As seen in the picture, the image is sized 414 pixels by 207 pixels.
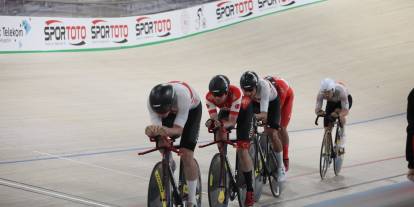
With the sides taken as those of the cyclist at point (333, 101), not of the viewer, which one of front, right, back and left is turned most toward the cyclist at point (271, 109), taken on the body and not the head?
front

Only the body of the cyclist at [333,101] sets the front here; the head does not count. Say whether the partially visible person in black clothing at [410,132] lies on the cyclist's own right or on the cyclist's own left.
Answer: on the cyclist's own left

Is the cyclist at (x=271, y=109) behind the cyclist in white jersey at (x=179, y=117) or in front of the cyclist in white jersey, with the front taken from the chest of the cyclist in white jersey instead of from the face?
behind

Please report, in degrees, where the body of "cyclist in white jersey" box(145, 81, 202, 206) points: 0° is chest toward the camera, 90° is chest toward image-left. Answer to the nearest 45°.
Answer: approximately 45°

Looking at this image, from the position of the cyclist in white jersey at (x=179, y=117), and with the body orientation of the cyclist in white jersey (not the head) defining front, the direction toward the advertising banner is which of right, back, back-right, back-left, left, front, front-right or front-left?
back-right

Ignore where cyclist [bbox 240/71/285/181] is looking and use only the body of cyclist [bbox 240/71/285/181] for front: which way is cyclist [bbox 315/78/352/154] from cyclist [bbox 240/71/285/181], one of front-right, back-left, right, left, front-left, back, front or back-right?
back

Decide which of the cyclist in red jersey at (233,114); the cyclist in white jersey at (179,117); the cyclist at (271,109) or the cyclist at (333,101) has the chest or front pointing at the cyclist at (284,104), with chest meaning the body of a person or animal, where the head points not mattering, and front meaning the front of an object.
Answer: the cyclist at (333,101)

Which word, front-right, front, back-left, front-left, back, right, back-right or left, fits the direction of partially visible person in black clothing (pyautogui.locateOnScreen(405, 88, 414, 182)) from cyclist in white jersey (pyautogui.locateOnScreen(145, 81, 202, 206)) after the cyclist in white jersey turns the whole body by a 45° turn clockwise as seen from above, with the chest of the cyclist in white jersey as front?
back-left

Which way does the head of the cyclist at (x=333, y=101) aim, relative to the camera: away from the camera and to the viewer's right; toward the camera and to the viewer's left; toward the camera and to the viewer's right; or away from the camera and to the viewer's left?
toward the camera and to the viewer's left

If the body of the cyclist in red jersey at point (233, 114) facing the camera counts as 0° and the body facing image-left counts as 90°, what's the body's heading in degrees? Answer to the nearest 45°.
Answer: approximately 45°
